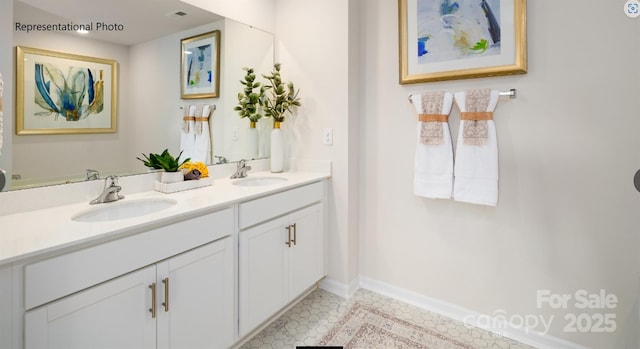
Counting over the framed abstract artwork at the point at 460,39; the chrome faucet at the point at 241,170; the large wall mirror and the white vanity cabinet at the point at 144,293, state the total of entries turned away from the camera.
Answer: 0

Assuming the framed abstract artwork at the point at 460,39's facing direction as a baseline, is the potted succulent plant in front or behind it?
in front

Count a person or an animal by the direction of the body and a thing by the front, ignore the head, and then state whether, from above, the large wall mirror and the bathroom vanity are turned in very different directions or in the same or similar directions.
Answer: same or similar directions

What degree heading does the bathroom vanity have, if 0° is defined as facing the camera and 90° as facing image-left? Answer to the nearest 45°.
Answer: approximately 315°

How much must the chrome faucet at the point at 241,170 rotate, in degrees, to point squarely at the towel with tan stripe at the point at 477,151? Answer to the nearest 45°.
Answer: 0° — it already faces it

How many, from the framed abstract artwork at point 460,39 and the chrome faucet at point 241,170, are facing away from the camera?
0

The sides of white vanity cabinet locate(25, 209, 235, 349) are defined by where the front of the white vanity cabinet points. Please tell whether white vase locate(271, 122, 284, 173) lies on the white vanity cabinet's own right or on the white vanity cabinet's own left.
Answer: on the white vanity cabinet's own left

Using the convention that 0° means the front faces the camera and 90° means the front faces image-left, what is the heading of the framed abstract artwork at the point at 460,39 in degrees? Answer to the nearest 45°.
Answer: approximately 45°

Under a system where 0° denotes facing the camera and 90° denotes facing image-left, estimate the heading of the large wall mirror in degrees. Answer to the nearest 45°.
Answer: approximately 315°
